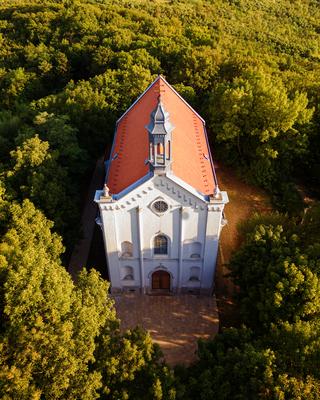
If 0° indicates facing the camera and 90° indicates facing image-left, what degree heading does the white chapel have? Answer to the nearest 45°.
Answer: approximately 0°
